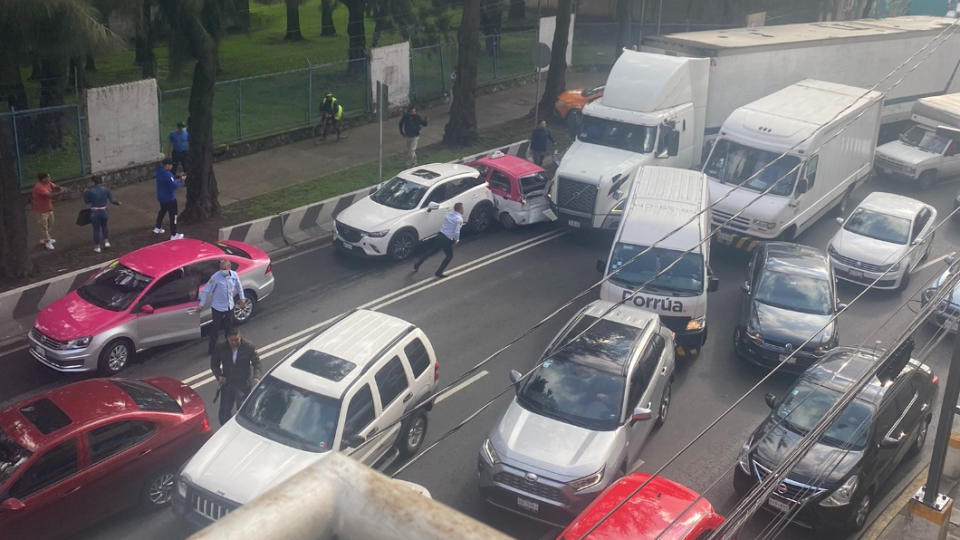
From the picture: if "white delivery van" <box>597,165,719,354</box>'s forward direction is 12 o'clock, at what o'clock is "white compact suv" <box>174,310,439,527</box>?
The white compact suv is roughly at 1 o'clock from the white delivery van.

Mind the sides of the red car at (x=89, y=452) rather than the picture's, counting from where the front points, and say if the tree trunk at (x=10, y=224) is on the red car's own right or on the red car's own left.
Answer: on the red car's own right

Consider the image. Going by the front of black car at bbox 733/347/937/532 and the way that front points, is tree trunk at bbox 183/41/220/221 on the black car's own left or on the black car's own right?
on the black car's own right

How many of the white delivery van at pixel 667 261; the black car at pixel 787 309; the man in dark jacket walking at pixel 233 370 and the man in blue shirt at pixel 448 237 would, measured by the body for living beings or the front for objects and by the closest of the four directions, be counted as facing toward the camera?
3

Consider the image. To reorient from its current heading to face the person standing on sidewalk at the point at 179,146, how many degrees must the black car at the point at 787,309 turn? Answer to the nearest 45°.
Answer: approximately 90° to its right

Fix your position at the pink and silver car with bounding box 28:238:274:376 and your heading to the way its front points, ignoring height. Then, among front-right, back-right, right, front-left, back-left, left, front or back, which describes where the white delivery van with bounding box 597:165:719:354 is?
back-left

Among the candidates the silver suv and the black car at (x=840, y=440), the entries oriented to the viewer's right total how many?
0

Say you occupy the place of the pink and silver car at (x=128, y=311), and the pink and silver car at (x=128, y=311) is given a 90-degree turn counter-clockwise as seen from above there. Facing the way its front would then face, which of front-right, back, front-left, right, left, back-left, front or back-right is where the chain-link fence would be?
back-left

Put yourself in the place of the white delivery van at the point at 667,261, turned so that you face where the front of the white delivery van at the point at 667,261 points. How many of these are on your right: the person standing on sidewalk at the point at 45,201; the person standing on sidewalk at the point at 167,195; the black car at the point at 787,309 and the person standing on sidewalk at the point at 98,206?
3

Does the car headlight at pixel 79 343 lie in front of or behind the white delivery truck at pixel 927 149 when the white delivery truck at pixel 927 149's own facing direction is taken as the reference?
in front

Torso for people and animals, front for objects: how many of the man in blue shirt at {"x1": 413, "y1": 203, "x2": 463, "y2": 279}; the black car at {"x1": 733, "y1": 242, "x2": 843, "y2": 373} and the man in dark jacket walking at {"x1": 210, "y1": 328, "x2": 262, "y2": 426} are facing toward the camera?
2

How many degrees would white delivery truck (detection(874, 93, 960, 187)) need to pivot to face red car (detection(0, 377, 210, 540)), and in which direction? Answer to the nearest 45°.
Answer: approximately 45° to its left

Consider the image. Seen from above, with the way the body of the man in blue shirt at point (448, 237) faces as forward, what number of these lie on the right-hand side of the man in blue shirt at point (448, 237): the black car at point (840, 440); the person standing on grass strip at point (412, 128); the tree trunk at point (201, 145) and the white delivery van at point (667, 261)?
2
